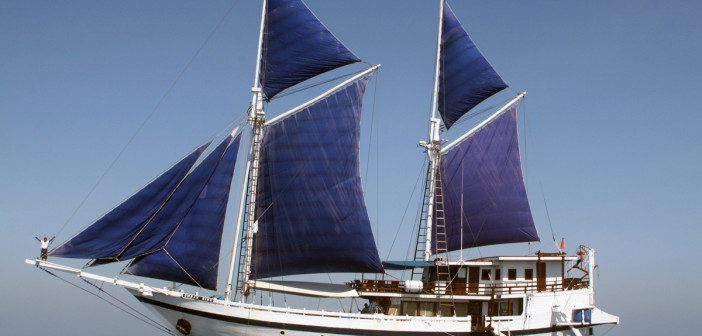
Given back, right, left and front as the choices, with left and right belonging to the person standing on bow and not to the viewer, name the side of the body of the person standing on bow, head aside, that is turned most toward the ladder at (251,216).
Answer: left

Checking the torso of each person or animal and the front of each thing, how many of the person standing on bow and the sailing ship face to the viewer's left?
1

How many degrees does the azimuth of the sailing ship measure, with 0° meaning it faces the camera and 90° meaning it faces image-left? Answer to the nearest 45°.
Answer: approximately 90°

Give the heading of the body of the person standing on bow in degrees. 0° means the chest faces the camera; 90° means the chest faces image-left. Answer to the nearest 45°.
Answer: approximately 0°

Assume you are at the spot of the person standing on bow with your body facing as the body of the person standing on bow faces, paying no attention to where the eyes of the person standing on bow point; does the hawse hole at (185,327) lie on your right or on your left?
on your left

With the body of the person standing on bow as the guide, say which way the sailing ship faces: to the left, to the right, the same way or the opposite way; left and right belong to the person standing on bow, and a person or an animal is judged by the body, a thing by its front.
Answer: to the right
